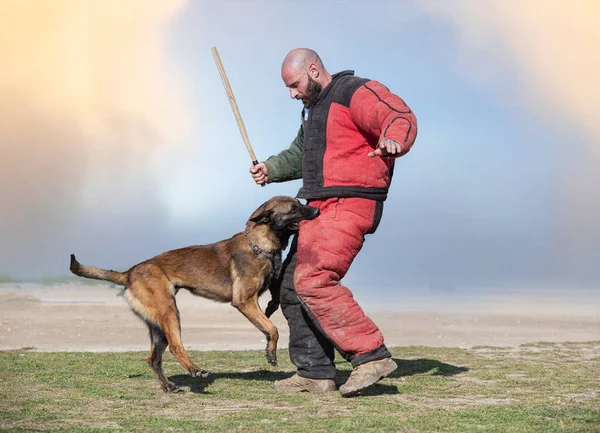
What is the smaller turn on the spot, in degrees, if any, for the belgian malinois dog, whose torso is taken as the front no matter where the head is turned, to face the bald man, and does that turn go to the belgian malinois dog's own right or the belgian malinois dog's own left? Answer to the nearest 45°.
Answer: approximately 45° to the belgian malinois dog's own right

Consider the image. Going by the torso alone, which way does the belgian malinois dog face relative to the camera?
to the viewer's right

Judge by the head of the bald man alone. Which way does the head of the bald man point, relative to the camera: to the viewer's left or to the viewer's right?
to the viewer's left
